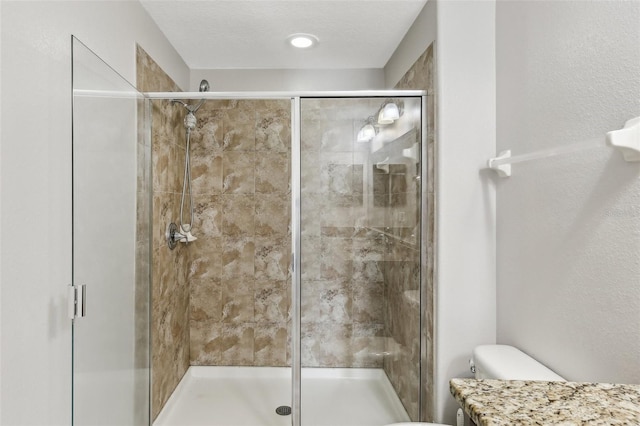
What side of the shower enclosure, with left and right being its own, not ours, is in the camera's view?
front

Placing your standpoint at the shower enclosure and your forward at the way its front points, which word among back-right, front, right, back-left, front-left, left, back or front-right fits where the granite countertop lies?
front
